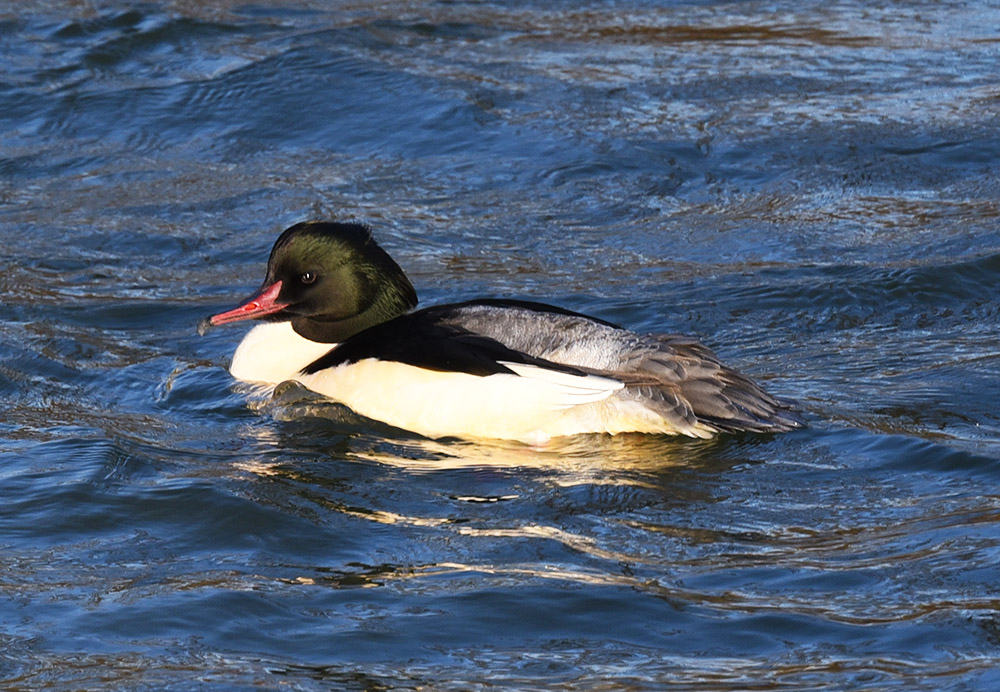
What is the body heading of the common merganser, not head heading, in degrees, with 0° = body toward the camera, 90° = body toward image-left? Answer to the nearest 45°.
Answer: approximately 90°
